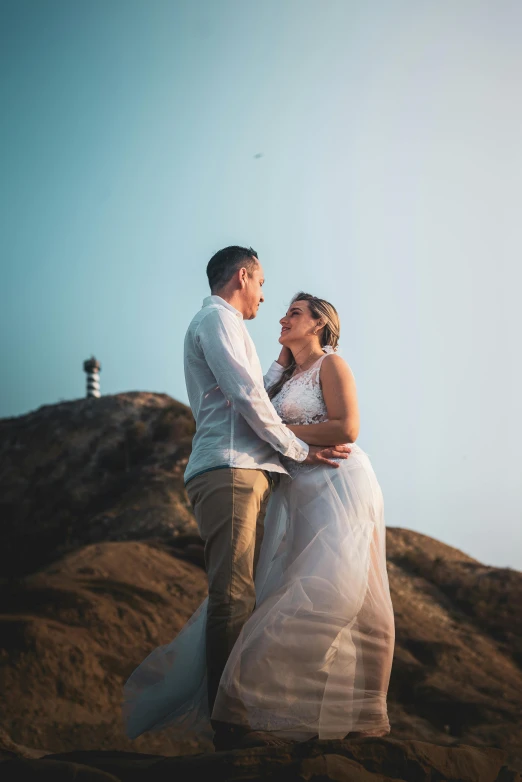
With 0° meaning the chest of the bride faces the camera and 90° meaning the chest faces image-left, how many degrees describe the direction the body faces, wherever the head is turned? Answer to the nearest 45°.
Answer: approximately 45°

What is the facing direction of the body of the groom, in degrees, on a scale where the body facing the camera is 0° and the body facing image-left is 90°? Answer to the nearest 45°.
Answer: approximately 270°

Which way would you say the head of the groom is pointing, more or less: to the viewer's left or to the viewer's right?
to the viewer's right
